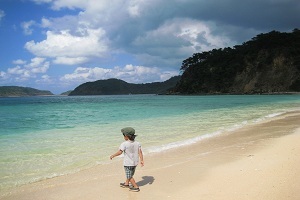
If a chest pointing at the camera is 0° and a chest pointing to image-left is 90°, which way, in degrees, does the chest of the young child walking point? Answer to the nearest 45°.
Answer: approximately 135°
